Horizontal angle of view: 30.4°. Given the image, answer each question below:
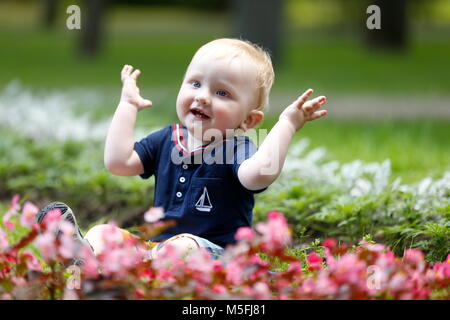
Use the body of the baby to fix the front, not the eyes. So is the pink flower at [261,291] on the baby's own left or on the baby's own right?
on the baby's own left

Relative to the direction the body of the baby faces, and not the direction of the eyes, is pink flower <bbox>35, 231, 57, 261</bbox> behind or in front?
in front

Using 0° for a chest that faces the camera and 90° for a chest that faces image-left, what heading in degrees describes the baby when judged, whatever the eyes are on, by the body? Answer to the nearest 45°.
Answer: approximately 45°

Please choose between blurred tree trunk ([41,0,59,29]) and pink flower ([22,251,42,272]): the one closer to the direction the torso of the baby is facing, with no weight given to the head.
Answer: the pink flower

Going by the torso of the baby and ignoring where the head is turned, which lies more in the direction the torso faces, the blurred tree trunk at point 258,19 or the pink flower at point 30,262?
the pink flower

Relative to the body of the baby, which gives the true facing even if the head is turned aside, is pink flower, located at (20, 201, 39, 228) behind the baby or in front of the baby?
in front

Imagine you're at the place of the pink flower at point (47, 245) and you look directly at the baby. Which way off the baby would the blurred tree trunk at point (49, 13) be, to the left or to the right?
left

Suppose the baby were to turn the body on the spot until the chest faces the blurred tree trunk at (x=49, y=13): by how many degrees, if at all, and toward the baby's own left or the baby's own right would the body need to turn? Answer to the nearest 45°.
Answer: approximately 135° to the baby's own right

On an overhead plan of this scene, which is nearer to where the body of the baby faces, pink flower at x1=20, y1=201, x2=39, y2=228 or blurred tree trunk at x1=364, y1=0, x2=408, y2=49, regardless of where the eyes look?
the pink flower

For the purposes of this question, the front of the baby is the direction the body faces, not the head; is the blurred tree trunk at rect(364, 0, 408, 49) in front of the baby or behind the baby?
behind

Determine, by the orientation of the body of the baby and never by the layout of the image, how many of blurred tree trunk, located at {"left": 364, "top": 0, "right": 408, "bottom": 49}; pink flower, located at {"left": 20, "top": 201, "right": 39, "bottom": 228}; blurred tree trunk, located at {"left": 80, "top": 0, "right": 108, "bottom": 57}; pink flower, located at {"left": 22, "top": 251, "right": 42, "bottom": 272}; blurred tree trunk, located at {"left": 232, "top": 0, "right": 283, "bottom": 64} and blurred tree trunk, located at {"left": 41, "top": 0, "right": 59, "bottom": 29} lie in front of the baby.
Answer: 2

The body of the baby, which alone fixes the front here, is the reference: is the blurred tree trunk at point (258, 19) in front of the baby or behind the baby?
behind
